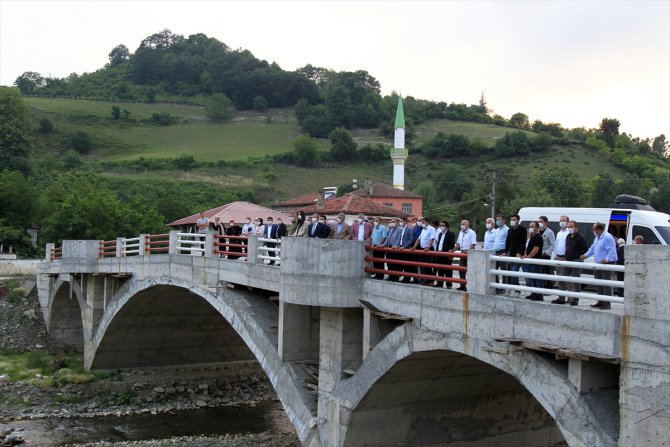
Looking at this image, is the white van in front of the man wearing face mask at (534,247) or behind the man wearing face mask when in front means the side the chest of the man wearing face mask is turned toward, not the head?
behind

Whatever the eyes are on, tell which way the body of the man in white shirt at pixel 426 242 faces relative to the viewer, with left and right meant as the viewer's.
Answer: facing the viewer and to the left of the viewer

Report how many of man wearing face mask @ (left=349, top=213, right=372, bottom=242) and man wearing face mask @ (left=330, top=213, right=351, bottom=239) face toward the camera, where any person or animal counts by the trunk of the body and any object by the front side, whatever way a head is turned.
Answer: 2

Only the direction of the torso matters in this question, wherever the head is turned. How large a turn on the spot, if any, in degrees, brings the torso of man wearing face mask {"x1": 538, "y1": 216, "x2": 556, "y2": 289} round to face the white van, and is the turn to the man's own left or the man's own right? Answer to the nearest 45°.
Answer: approximately 135° to the man's own right

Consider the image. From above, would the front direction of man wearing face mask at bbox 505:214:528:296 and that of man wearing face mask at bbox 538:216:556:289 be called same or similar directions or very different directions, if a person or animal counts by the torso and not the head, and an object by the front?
same or similar directions

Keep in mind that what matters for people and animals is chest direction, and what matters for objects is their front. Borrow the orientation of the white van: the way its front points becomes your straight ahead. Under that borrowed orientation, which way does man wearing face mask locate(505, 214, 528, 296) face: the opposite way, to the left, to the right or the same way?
to the right

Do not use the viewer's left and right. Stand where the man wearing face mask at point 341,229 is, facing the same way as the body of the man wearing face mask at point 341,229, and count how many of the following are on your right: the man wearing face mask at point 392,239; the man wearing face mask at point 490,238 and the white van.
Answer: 0

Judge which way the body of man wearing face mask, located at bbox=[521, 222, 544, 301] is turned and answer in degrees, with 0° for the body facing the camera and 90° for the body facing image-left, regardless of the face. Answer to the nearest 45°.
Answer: approximately 45°

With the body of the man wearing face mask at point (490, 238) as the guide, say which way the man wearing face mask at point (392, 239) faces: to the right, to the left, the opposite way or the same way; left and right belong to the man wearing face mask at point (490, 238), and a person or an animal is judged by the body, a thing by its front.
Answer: the same way

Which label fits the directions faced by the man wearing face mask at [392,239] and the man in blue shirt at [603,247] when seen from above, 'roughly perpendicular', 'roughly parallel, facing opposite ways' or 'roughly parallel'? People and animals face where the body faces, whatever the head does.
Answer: roughly parallel

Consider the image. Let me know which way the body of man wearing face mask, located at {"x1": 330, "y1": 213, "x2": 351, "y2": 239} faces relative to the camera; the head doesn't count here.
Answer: toward the camera

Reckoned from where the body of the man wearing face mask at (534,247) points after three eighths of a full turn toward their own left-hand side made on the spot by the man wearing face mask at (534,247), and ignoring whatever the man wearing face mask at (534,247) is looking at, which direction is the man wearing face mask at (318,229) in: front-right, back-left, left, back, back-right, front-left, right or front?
back-left

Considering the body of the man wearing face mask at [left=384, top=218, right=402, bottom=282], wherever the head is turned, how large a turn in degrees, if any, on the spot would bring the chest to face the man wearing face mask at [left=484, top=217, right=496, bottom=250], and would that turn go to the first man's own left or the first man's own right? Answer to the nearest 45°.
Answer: approximately 90° to the first man's own left

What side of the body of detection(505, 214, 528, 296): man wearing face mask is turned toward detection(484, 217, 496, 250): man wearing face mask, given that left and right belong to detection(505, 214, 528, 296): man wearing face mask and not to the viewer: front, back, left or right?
right

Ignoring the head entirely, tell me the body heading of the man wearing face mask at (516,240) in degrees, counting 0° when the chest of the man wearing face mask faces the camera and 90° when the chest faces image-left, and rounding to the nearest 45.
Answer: approximately 45°

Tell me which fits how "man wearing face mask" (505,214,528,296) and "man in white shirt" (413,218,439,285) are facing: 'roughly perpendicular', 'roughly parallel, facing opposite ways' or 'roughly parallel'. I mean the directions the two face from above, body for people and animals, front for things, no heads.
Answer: roughly parallel

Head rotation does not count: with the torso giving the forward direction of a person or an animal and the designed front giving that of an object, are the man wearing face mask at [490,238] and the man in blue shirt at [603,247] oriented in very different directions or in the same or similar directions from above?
same or similar directions

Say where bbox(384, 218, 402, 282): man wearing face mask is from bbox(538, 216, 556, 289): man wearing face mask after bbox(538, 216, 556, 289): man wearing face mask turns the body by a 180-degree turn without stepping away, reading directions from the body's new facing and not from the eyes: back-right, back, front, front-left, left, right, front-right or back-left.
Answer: left

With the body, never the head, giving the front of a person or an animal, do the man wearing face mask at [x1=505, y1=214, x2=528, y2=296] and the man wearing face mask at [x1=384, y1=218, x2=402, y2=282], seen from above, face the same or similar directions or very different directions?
same or similar directions
